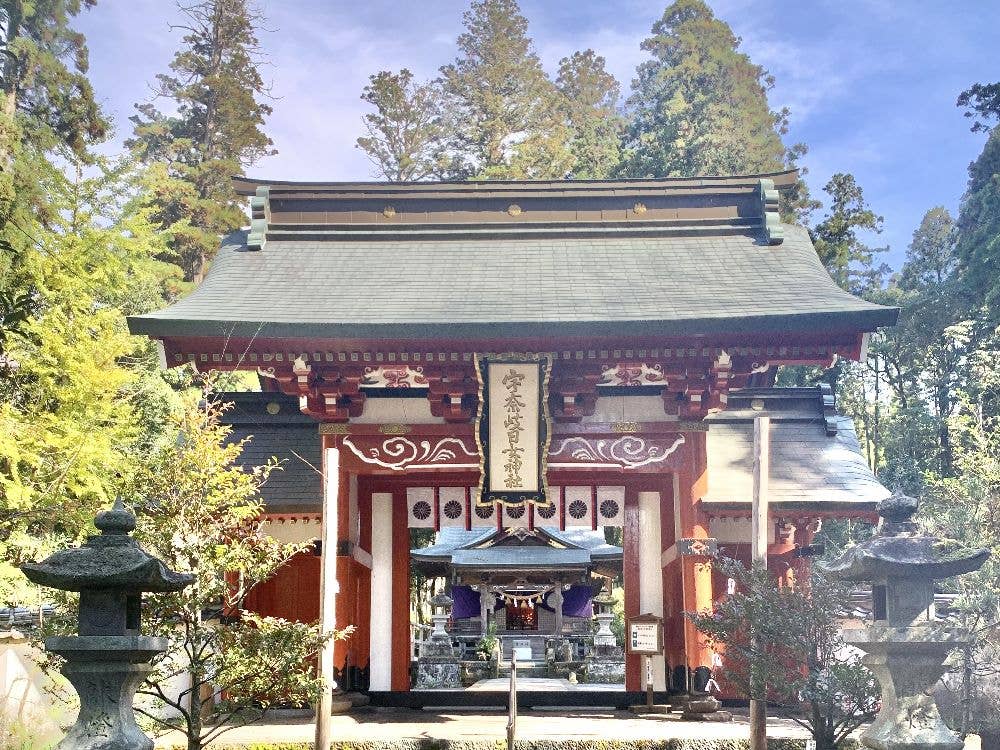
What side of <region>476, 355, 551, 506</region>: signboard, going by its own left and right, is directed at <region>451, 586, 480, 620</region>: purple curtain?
back

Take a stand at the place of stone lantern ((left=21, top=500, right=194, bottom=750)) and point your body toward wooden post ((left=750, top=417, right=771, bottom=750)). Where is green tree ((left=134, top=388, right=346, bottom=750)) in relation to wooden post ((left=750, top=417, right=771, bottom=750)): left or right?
left

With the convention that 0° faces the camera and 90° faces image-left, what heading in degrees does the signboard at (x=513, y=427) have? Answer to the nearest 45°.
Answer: approximately 0°

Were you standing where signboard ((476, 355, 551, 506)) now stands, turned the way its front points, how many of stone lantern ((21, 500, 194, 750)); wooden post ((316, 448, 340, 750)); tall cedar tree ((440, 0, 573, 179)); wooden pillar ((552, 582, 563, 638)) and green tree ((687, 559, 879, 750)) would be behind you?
2

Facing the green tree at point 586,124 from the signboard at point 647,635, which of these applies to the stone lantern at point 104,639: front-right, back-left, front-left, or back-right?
back-left

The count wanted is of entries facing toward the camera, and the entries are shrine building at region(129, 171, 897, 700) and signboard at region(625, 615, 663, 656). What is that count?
2

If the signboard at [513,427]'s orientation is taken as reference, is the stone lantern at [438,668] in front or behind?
behind

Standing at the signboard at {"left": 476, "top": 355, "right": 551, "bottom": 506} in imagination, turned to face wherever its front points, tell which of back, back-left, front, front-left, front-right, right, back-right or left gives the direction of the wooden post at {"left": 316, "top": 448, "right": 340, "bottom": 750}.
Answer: front-right

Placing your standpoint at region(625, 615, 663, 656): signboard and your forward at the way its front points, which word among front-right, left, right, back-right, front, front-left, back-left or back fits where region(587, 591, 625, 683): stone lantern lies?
back

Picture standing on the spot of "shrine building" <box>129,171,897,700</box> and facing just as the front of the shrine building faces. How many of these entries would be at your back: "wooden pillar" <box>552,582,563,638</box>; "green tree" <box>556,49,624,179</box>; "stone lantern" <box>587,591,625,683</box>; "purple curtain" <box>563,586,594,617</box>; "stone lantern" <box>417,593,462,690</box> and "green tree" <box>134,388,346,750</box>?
5
